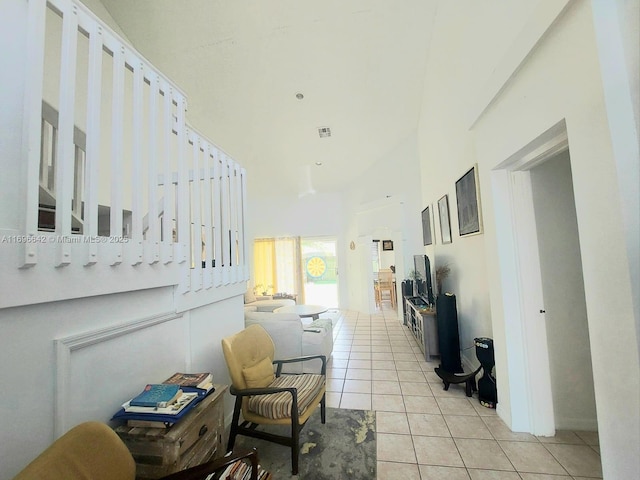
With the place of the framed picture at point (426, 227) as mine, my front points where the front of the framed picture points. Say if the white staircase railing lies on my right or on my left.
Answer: on my left

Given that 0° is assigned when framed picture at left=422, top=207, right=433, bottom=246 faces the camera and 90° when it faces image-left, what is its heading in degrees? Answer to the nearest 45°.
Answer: approximately 90°

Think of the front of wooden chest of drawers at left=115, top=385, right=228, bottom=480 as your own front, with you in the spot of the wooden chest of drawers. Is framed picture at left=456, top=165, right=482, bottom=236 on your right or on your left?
on your left

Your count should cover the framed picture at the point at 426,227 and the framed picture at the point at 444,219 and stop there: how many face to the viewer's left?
2

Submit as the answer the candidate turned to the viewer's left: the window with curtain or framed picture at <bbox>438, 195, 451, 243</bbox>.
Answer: the framed picture

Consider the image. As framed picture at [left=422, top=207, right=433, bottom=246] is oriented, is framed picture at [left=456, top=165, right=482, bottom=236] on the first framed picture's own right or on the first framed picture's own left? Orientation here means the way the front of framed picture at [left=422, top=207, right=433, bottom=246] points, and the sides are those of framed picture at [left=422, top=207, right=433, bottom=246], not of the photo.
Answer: on the first framed picture's own left

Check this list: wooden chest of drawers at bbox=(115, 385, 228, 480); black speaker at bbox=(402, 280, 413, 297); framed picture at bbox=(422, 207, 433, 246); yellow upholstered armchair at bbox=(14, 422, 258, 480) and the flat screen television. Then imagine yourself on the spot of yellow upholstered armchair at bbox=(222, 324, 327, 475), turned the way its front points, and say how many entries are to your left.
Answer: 3
